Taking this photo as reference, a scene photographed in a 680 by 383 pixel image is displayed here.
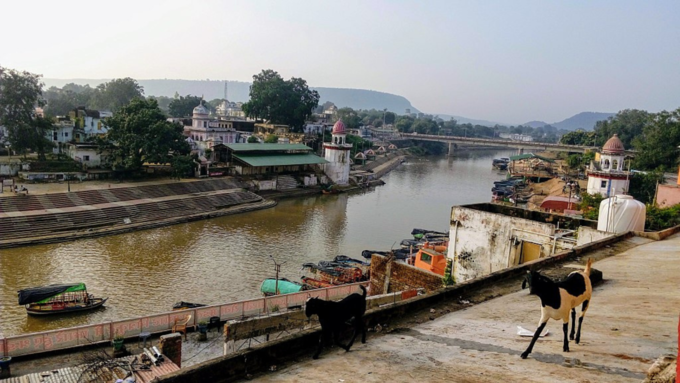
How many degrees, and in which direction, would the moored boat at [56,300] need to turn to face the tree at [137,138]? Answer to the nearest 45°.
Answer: approximately 90° to its left

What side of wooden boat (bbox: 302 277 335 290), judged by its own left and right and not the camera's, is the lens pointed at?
right

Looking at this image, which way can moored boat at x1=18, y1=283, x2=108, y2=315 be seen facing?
to the viewer's right

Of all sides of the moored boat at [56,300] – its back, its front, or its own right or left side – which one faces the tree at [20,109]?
left

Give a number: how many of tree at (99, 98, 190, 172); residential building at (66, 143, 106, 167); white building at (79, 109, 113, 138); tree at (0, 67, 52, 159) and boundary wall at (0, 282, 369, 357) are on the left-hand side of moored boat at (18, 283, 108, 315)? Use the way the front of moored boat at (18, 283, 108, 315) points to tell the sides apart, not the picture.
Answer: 4

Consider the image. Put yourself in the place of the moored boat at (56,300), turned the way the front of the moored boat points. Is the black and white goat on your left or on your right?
on your right

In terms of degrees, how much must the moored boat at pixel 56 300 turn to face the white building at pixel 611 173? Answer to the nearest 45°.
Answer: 0° — it already faces it
